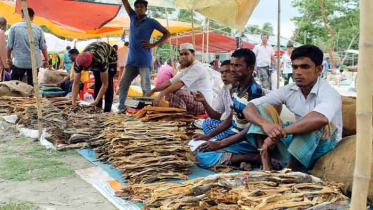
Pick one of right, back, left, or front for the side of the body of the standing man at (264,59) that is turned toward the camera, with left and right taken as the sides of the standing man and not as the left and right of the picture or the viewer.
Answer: front

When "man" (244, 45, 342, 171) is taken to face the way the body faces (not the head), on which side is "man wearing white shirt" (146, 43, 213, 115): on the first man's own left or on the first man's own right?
on the first man's own right

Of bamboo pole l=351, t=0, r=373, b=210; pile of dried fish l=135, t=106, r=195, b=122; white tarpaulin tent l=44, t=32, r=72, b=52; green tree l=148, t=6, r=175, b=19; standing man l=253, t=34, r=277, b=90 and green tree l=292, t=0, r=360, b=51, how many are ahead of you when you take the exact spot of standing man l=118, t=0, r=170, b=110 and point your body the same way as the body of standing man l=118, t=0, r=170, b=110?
2

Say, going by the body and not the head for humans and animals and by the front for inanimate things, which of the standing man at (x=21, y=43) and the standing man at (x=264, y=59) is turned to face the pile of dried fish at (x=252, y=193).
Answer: the standing man at (x=264, y=59)

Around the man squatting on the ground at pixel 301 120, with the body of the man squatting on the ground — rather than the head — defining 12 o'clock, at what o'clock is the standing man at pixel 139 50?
The standing man is roughly at 3 o'clock from the man squatting on the ground.

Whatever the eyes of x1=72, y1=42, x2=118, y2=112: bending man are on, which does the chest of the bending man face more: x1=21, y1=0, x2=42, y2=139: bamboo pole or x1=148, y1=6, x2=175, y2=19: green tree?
the bamboo pole

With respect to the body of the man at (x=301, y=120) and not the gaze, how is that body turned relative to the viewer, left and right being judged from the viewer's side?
facing the viewer and to the left of the viewer

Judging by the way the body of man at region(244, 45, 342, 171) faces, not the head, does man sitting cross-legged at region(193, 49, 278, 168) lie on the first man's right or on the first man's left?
on the first man's right

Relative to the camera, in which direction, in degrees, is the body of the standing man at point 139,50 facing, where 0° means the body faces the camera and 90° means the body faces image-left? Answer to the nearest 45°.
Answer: approximately 0°

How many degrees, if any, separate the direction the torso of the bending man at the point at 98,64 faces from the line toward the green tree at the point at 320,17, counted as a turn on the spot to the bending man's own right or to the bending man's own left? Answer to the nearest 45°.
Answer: approximately 180°

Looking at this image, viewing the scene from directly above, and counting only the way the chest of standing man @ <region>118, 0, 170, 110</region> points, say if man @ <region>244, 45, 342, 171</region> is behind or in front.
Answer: in front

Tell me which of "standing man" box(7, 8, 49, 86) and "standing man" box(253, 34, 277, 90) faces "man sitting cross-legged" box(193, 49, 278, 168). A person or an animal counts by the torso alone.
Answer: "standing man" box(253, 34, 277, 90)

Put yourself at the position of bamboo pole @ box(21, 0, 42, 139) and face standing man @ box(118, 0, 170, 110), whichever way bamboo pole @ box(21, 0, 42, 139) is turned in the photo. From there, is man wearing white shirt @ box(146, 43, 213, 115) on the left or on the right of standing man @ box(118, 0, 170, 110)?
right

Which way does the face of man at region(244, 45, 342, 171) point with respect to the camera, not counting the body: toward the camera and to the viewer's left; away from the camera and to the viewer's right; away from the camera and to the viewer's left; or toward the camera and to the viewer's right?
toward the camera and to the viewer's left
